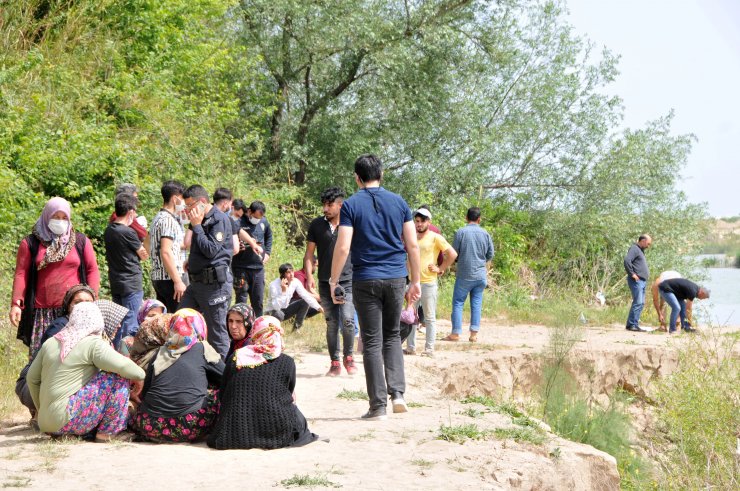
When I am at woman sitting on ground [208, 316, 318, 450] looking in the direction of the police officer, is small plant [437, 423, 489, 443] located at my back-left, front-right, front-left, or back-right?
back-right

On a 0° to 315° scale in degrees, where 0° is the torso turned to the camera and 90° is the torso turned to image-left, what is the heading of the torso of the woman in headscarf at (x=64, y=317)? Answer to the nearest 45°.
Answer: approximately 315°

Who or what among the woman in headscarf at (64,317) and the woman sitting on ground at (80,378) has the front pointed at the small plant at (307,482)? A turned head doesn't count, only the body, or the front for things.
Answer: the woman in headscarf

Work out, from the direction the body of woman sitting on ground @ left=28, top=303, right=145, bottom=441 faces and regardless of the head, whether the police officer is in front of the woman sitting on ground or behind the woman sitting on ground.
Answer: in front

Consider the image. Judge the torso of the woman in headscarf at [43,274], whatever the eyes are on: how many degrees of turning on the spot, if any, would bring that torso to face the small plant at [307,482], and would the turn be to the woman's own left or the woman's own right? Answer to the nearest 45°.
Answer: approximately 45° to the woman's own left

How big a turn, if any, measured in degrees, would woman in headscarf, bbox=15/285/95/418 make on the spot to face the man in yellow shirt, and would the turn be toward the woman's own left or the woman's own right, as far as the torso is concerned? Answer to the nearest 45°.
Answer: approximately 90° to the woman's own left

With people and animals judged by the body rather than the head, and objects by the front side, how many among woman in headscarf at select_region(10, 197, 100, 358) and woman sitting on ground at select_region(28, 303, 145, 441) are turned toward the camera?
1

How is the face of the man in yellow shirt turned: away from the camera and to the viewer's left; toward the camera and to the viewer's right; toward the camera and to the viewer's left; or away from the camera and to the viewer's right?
toward the camera and to the viewer's left

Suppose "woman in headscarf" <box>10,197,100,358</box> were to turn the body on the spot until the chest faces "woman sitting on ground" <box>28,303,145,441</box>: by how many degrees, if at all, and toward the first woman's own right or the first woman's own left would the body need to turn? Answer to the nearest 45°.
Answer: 0° — they already face them

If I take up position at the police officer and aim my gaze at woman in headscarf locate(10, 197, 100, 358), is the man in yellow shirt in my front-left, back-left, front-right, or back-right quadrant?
back-right

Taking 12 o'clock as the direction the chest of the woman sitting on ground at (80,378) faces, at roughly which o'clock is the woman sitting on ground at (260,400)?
the woman sitting on ground at (260,400) is roughly at 2 o'clock from the woman sitting on ground at (80,378).

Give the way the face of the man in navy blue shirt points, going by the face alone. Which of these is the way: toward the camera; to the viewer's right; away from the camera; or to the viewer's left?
away from the camera

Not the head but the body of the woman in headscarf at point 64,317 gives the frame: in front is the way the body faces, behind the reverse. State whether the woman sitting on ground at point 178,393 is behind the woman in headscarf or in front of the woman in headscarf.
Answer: in front
